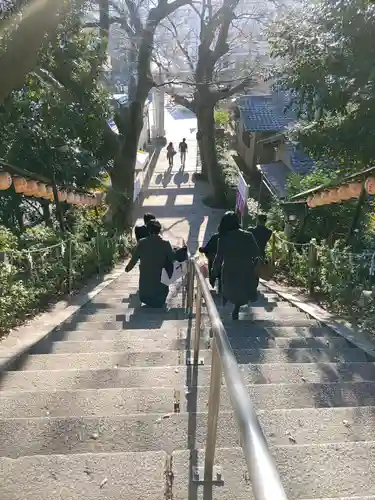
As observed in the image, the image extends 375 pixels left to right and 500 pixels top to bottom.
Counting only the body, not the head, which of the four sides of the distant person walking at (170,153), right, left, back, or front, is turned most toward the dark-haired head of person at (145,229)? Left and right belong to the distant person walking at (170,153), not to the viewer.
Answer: back

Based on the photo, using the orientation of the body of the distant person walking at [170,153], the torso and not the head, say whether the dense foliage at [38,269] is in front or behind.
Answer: behind

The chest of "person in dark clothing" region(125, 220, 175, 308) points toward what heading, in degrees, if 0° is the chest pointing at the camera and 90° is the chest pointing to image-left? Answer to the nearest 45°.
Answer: approximately 180°

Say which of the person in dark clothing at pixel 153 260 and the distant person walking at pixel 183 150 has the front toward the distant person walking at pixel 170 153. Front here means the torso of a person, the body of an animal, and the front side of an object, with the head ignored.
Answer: the person in dark clothing

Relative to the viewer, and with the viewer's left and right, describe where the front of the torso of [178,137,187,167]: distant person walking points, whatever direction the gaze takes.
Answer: facing away from the viewer

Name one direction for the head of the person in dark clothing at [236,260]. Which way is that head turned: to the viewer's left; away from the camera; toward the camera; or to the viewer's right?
away from the camera

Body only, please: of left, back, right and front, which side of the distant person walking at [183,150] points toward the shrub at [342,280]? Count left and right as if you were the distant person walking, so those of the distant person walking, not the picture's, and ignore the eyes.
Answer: back

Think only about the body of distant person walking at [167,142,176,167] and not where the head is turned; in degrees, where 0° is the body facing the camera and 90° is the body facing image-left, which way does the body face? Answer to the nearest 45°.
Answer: approximately 180°

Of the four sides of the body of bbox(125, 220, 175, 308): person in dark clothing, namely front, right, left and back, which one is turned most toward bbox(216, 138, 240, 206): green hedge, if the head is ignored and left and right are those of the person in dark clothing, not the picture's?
front

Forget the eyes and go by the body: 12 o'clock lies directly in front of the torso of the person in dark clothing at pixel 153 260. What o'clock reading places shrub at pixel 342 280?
The shrub is roughly at 3 o'clock from the person in dark clothing.

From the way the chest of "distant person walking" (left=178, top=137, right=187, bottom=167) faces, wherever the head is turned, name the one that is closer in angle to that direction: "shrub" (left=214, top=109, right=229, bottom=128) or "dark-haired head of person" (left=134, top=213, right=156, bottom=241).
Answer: the shrub

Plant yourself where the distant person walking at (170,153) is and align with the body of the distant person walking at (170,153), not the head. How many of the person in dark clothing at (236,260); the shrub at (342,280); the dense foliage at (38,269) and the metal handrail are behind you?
4

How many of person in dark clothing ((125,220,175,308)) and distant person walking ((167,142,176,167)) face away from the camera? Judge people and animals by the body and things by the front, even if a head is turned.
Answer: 2
